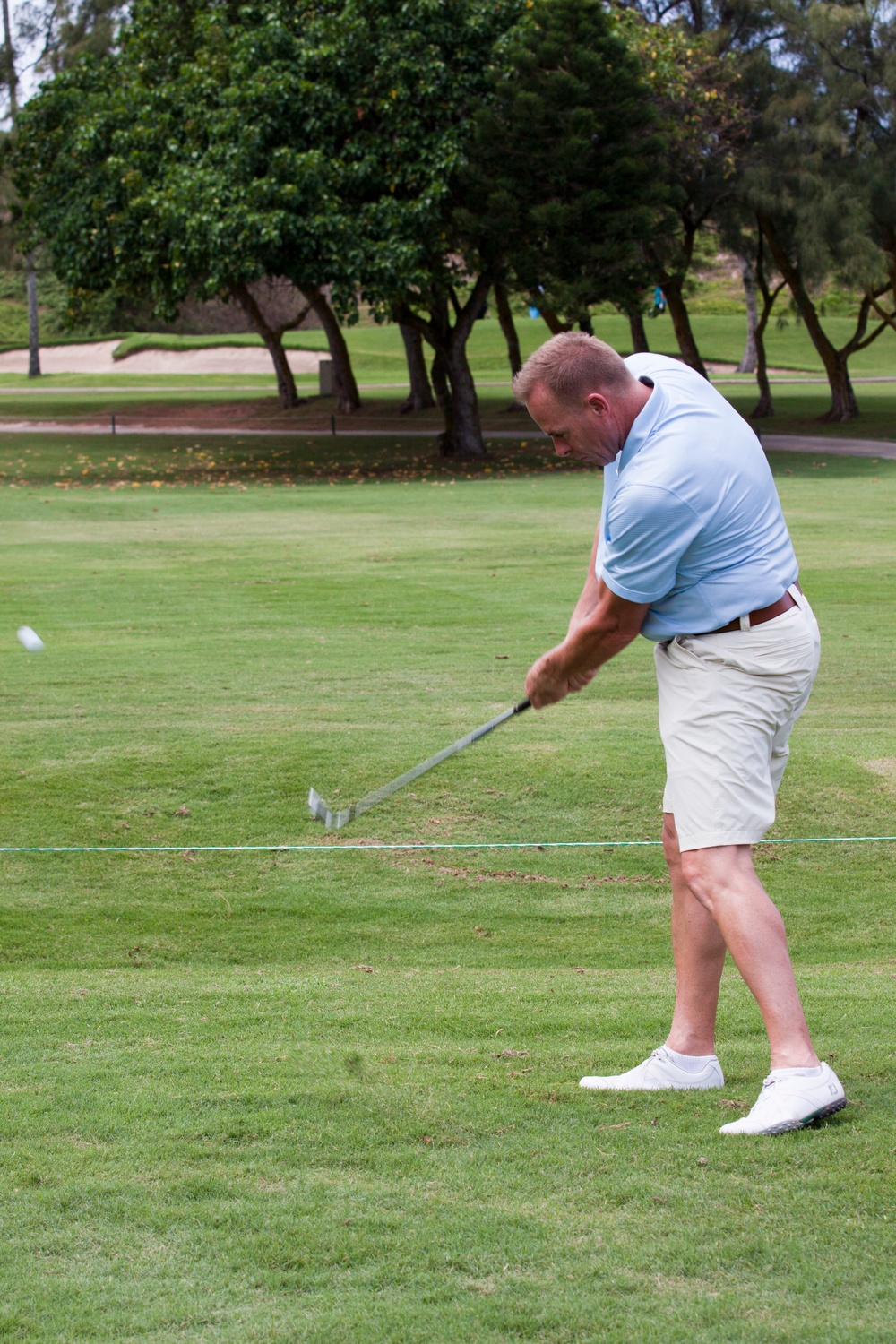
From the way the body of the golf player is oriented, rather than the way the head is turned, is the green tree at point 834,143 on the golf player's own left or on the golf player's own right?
on the golf player's own right

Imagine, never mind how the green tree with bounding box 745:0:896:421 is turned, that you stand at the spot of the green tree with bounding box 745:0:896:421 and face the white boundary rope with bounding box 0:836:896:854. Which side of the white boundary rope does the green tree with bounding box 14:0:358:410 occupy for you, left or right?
right

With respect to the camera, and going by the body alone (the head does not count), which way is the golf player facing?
to the viewer's left

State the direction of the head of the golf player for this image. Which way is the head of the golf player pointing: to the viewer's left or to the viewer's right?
to the viewer's left

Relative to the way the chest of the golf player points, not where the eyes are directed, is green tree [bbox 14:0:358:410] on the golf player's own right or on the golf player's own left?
on the golf player's own right

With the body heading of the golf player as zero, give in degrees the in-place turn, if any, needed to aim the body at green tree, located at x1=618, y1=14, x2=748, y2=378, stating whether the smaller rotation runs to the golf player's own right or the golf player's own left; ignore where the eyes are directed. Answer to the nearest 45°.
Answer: approximately 90° to the golf player's own right
